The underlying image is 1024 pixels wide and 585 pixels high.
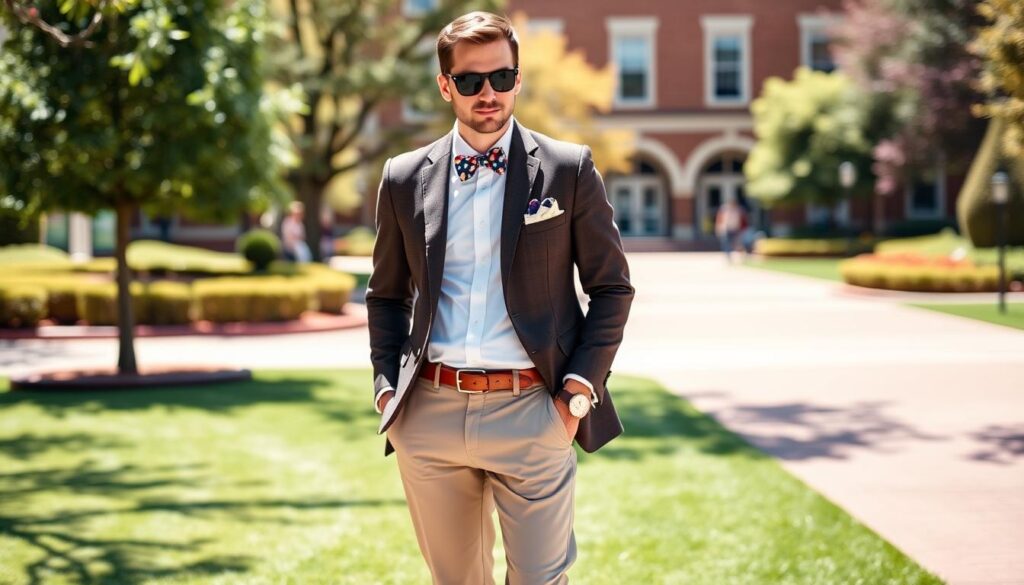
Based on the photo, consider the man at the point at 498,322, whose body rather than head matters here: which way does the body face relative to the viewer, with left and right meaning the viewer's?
facing the viewer

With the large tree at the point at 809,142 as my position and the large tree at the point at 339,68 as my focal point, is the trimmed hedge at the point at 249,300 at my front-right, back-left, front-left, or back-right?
front-left

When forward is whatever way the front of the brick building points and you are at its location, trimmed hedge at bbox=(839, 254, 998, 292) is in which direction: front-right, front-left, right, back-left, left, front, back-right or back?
front

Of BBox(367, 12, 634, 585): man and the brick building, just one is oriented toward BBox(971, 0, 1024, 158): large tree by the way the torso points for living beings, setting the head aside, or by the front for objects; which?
the brick building

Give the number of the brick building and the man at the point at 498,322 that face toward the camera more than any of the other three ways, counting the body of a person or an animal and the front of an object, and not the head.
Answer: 2

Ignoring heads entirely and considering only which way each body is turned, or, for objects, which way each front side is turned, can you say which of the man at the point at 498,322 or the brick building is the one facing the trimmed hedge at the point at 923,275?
the brick building

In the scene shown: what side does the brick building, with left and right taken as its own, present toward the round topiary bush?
front

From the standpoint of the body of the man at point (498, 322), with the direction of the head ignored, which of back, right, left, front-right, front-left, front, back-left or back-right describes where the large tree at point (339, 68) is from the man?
back

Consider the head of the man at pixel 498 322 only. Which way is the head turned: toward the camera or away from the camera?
toward the camera

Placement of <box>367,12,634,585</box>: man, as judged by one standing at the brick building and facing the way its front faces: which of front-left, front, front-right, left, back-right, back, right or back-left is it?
front

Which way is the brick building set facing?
toward the camera

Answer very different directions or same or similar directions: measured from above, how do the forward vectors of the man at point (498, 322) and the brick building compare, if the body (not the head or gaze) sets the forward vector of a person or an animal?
same or similar directions

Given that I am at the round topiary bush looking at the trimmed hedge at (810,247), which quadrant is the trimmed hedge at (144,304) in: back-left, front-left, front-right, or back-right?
back-right
